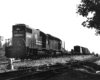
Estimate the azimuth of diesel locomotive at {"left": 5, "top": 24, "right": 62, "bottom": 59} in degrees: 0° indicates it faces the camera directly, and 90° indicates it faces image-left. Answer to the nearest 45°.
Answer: approximately 45°

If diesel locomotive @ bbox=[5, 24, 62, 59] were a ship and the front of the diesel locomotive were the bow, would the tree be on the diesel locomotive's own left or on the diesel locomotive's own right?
on the diesel locomotive's own left
